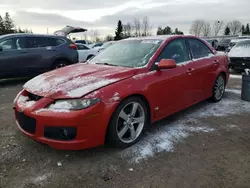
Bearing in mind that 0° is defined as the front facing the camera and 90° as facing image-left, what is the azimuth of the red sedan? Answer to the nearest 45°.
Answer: approximately 45°

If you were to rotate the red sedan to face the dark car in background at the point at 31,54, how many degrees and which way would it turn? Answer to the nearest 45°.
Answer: approximately 90° to its right
